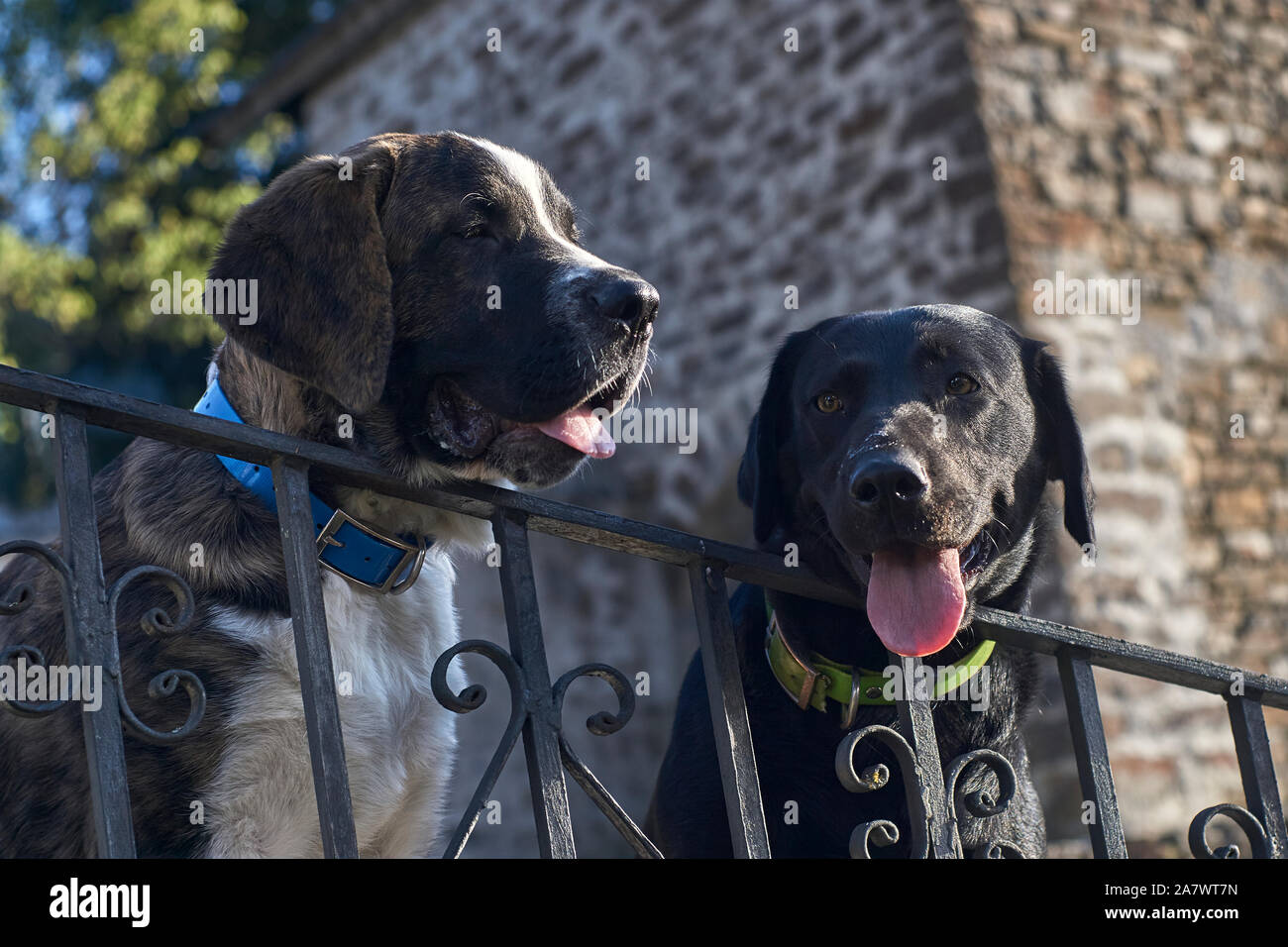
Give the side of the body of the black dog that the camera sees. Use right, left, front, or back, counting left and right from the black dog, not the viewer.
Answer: front

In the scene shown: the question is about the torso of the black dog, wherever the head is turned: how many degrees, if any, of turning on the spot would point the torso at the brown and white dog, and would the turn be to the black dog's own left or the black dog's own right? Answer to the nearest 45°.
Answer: approximately 45° to the black dog's own right

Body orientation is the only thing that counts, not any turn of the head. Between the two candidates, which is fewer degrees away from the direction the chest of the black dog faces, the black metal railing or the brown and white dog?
the black metal railing
